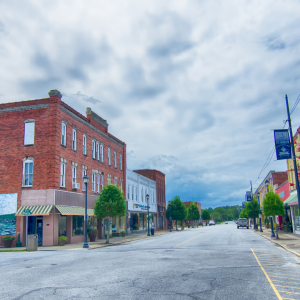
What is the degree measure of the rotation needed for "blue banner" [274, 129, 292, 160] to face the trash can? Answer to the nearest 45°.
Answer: approximately 90° to its right

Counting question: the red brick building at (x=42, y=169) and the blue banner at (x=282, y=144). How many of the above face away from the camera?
0

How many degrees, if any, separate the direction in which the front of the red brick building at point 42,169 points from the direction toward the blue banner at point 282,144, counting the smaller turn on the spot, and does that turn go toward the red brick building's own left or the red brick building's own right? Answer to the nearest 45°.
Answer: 0° — it already faces it

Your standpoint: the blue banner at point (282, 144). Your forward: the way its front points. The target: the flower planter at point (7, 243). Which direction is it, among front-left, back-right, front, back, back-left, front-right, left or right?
right

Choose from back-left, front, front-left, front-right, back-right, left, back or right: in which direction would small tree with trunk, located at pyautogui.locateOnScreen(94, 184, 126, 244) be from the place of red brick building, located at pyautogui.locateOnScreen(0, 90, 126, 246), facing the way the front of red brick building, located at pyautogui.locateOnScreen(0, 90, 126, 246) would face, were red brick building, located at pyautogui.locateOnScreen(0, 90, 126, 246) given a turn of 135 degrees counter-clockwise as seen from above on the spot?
right

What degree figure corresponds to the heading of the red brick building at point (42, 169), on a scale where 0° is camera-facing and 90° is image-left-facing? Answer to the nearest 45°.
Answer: approximately 315°

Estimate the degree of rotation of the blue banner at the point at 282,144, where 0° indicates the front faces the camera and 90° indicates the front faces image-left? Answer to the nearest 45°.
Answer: approximately 0°

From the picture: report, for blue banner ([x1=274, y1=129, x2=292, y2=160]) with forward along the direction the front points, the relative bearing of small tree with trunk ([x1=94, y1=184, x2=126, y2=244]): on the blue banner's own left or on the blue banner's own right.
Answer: on the blue banner's own right

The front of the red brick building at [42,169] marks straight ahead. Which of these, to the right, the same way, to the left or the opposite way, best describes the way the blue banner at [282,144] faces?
to the right
